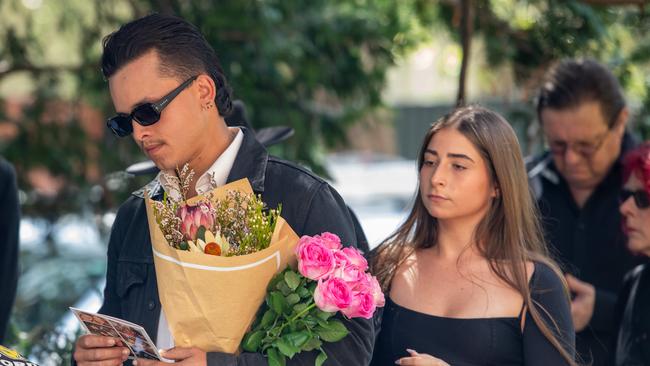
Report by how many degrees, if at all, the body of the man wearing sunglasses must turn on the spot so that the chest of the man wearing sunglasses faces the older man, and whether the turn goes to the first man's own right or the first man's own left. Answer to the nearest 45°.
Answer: approximately 180°

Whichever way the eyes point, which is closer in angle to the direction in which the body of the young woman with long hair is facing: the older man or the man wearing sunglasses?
the man wearing sunglasses

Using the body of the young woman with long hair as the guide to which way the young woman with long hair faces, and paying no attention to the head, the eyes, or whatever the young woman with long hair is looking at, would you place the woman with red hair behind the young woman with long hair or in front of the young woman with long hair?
behind

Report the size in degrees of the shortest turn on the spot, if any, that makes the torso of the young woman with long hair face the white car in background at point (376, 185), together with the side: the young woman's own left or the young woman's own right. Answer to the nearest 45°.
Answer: approximately 135° to the young woman's own right

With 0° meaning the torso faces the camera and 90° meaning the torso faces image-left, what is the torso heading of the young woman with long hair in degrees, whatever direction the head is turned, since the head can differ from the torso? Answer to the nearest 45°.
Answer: approximately 45°

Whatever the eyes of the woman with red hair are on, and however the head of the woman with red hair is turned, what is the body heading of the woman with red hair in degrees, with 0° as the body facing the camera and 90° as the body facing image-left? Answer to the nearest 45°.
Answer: approximately 90°
